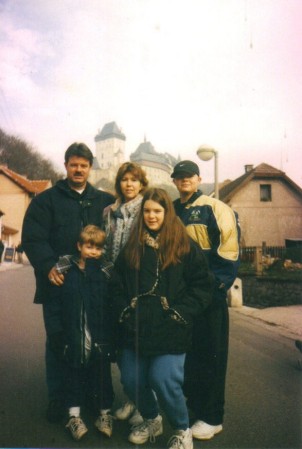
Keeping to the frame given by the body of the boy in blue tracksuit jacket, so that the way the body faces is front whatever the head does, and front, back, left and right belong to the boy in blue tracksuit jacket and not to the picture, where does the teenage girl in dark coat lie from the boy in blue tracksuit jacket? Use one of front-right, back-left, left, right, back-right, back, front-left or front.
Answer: front

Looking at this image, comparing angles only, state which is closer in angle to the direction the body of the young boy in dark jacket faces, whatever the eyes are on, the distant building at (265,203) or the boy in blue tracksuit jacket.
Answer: the boy in blue tracksuit jacket

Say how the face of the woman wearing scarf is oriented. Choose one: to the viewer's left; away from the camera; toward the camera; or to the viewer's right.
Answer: toward the camera

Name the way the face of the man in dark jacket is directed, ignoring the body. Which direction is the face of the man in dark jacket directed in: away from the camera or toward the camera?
toward the camera

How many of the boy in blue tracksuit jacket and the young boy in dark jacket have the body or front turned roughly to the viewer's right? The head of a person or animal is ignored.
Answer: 0

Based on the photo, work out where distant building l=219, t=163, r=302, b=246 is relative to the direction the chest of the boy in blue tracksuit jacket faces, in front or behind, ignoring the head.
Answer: behind

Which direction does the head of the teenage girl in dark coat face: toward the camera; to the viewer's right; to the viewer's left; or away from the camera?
toward the camera

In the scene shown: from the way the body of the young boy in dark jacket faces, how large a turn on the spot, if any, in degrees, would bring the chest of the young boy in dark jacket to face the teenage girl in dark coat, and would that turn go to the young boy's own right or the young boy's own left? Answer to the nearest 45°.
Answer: approximately 45° to the young boy's own left

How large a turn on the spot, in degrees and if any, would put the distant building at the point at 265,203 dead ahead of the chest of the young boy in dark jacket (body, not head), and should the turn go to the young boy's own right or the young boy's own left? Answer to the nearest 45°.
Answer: approximately 135° to the young boy's own left

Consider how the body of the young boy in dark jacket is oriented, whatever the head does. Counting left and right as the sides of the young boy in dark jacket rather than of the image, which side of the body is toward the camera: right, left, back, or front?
front
